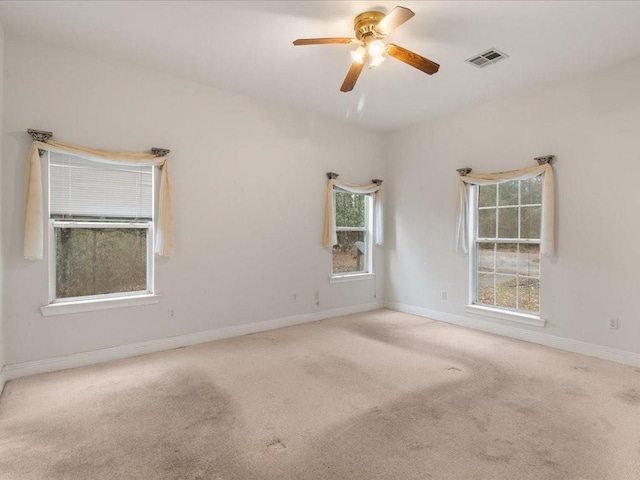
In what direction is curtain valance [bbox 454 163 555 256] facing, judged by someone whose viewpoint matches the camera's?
facing the viewer

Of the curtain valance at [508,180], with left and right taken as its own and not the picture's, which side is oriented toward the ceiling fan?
front

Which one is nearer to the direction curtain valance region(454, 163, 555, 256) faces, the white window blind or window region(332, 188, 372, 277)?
the white window blind

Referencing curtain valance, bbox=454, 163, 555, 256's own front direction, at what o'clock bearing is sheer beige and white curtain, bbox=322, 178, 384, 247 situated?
The sheer beige and white curtain is roughly at 3 o'clock from the curtain valance.

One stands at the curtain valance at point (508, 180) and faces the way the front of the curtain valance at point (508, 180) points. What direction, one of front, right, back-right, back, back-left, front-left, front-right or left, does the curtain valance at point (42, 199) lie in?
front-right

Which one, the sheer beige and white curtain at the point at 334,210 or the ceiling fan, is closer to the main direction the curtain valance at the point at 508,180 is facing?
the ceiling fan

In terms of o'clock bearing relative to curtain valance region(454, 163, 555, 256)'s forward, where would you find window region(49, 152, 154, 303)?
The window is roughly at 2 o'clock from the curtain valance.

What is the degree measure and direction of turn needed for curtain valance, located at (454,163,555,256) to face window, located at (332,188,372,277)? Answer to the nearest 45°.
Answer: approximately 90° to its right

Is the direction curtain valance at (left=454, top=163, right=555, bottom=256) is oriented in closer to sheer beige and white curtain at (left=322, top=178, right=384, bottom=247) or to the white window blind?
the white window blind
